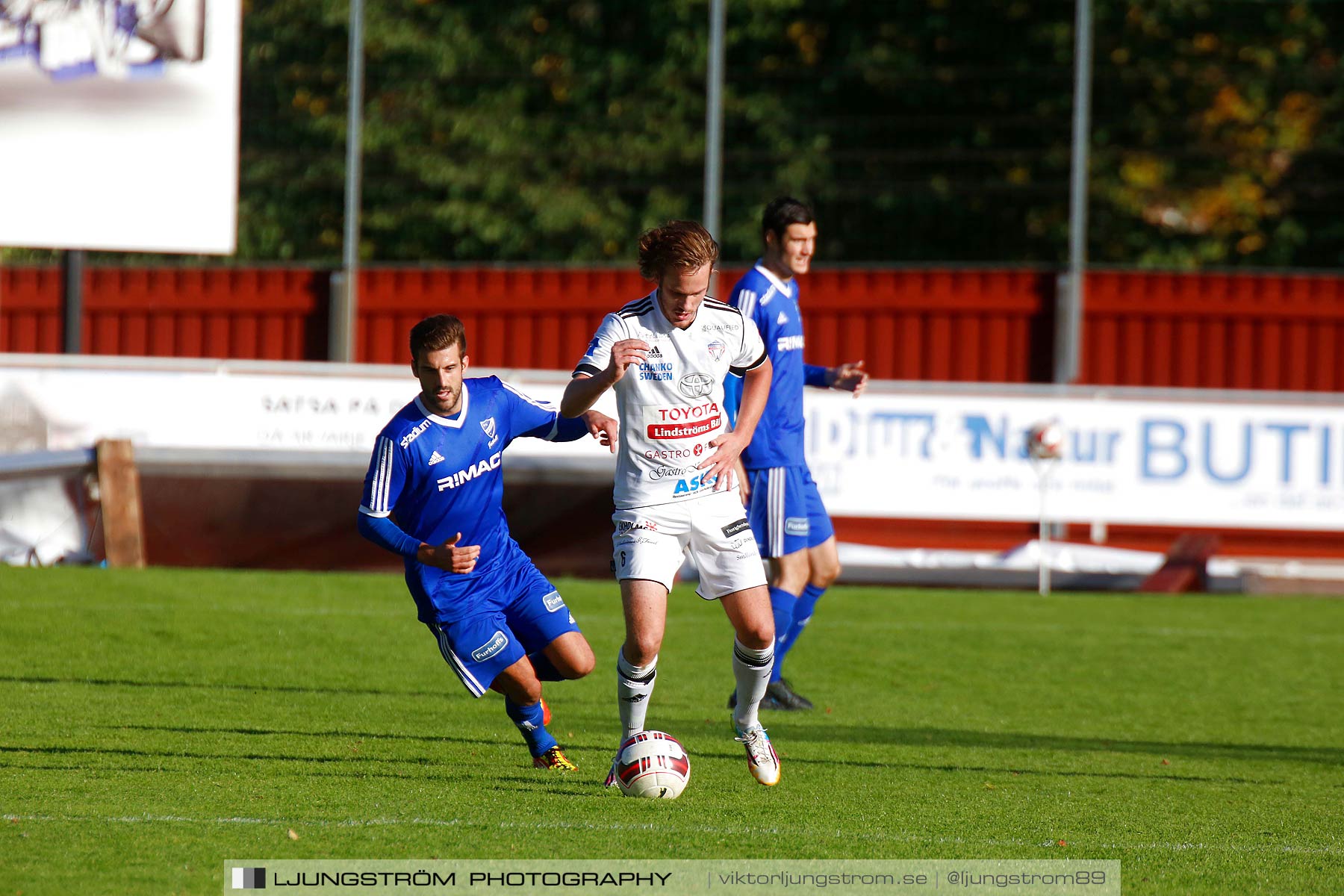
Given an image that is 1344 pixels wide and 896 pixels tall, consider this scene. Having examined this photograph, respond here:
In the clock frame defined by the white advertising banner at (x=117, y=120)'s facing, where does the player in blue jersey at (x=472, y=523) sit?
The player in blue jersey is roughly at 12 o'clock from the white advertising banner.

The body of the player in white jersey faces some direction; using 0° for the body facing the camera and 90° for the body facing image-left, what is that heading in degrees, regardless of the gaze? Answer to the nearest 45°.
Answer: approximately 0°

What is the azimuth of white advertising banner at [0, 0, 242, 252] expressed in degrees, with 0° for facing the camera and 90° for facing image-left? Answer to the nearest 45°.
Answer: approximately 0°

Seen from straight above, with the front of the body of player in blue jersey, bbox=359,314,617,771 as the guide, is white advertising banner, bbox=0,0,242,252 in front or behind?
behind
